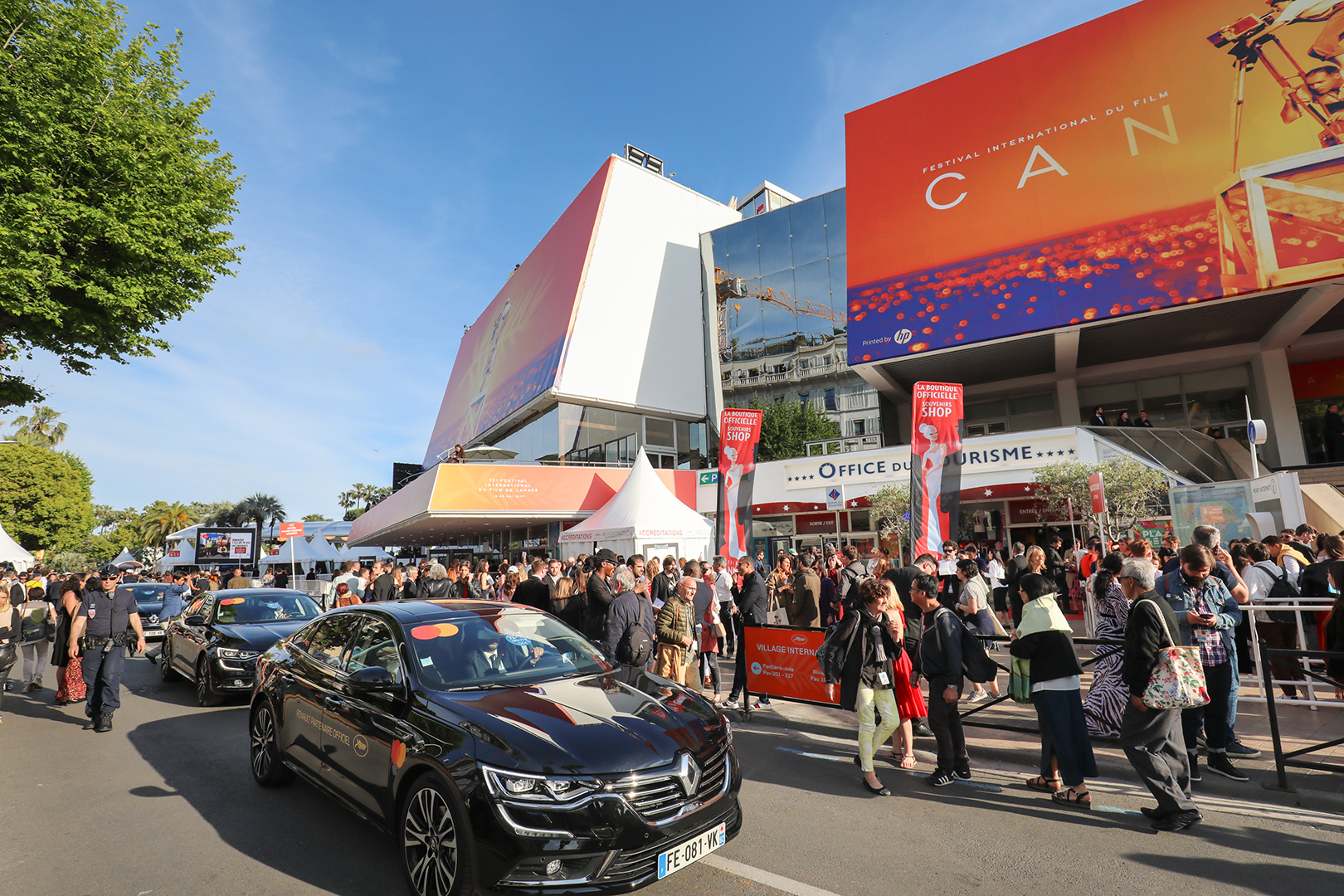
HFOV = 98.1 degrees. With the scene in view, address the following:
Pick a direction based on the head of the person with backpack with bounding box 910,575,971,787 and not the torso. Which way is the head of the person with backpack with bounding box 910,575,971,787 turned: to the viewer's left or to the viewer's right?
to the viewer's left

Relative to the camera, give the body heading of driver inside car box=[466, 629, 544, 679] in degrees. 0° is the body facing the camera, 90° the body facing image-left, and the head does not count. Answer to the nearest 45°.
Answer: approximately 315°

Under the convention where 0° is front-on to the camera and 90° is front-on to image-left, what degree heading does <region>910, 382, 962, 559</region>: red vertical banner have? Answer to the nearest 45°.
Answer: approximately 0°

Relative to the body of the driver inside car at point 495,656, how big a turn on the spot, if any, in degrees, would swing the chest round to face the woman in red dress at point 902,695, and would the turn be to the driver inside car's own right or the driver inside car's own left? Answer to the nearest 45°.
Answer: approximately 45° to the driver inside car's own left

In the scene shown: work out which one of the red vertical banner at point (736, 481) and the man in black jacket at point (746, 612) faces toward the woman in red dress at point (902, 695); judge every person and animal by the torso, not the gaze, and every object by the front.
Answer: the red vertical banner

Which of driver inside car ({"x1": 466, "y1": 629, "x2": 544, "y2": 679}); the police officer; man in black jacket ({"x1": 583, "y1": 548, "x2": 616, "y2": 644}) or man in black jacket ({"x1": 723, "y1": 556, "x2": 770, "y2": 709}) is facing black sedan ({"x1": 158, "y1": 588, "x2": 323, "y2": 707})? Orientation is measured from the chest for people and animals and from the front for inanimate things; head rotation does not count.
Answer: man in black jacket ({"x1": 723, "y1": 556, "x2": 770, "y2": 709})

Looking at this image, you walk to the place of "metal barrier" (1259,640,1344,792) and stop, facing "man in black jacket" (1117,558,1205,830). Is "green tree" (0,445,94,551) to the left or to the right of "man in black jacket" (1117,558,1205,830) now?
right

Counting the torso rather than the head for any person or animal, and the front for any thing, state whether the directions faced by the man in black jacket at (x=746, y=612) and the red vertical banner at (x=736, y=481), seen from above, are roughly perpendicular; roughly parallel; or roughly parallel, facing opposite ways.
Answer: roughly perpendicular
